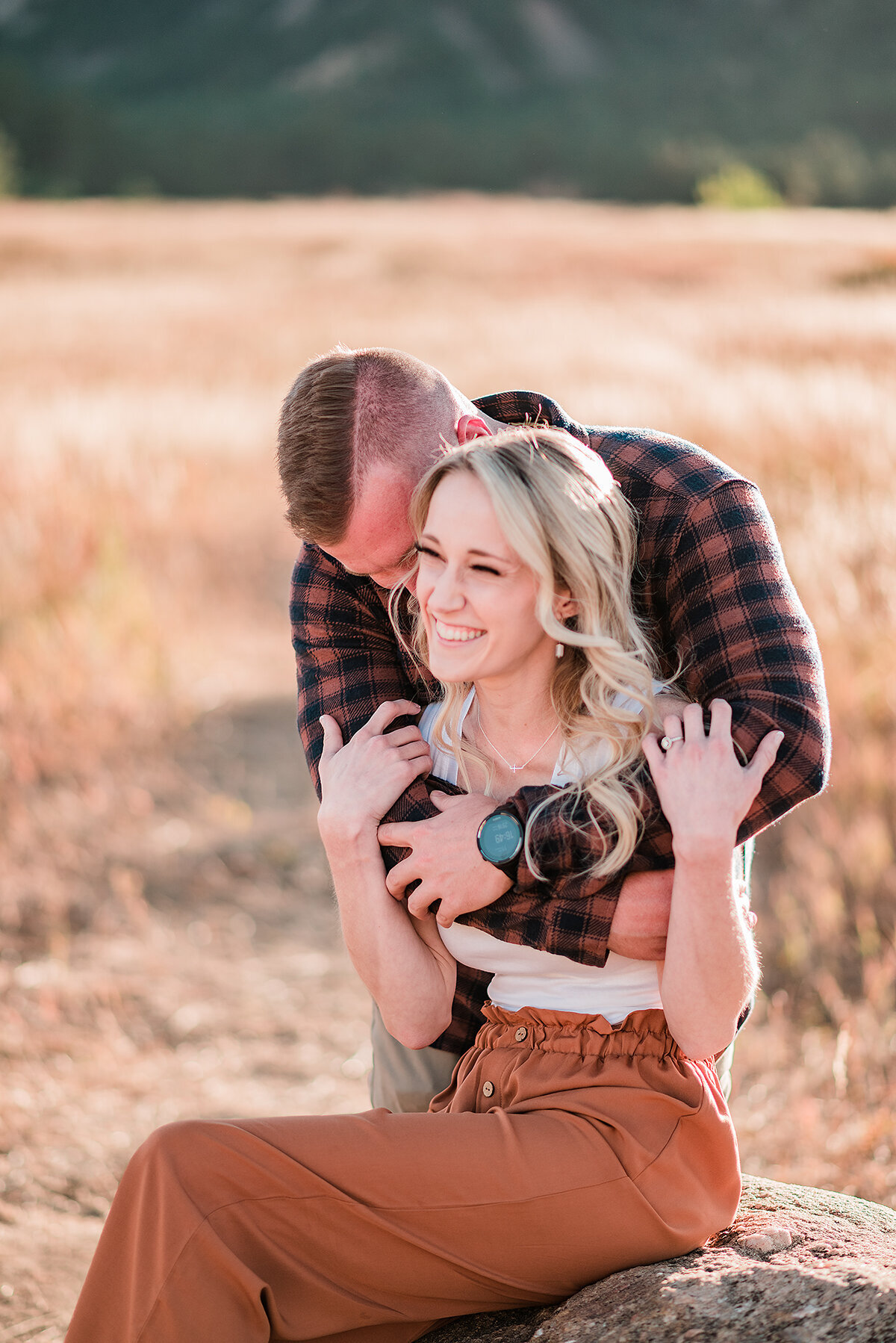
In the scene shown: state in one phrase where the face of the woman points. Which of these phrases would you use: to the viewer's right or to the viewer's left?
to the viewer's left

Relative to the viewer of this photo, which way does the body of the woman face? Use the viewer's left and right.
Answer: facing the viewer and to the left of the viewer
